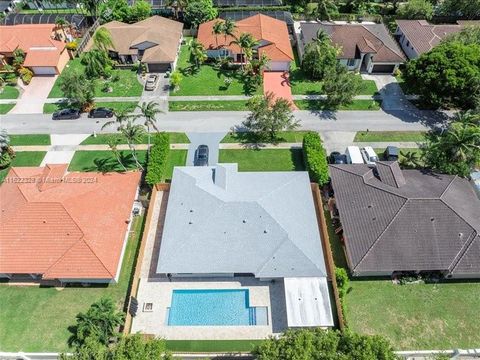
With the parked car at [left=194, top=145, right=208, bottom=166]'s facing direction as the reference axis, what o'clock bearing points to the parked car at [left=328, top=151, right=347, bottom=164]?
the parked car at [left=328, top=151, right=347, bottom=164] is roughly at 9 o'clock from the parked car at [left=194, top=145, right=208, bottom=166].

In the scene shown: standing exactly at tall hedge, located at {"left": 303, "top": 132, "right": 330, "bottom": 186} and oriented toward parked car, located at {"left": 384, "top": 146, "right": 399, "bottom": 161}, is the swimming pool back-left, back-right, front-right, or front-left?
back-right

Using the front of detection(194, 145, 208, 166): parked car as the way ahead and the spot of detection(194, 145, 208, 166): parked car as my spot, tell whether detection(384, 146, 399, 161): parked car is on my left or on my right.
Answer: on my left

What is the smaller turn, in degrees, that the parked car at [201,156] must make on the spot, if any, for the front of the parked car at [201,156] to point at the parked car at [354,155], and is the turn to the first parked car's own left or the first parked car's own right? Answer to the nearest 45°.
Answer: approximately 90° to the first parked car's own left

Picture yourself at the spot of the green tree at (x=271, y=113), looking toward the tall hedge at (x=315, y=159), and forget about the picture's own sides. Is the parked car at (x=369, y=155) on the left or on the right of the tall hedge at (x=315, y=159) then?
left

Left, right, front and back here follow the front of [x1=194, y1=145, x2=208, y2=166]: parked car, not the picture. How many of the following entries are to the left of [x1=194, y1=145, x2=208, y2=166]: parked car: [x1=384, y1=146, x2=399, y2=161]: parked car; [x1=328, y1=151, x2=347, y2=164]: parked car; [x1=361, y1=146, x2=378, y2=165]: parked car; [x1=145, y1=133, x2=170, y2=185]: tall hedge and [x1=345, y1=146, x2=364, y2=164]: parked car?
4

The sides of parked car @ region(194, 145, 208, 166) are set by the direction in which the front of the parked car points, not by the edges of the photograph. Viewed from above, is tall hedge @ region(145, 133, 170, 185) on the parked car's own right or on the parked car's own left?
on the parked car's own right

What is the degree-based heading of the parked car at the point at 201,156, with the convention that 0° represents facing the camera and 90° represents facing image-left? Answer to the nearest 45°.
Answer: approximately 0°

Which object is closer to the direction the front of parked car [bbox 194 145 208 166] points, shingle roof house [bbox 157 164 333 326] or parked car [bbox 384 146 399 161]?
the shingle roof house

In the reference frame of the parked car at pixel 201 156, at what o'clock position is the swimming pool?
The swimming pool is roughly at 12 o'clock from the parked car.

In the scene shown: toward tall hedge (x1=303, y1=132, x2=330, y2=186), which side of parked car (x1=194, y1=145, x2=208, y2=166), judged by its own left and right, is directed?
left

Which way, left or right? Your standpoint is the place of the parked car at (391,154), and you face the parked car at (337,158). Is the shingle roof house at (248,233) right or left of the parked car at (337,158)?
left

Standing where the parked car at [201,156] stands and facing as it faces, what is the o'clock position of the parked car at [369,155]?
the parked car at [369,155] is roughly at 9 o'clock from the parked car at [201,156].

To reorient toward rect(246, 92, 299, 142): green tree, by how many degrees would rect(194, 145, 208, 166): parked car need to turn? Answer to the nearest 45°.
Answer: approximately 135° to its left
